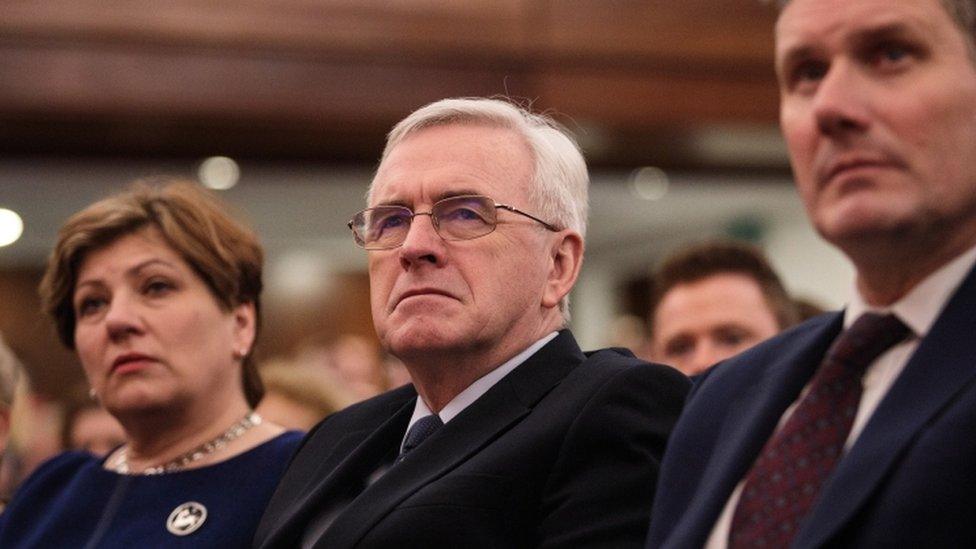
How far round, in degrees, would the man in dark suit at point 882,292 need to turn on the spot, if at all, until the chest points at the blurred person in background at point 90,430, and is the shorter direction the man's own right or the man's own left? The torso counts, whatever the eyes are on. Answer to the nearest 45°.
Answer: approximately 90° to the man's own right

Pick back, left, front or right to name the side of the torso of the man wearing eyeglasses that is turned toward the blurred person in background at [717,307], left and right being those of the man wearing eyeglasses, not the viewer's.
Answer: back

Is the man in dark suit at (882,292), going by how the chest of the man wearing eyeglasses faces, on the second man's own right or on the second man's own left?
on the second man's own left

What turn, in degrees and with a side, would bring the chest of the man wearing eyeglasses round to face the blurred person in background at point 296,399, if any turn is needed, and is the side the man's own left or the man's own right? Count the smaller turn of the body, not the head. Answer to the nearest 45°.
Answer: approximately 135° to the man's own right

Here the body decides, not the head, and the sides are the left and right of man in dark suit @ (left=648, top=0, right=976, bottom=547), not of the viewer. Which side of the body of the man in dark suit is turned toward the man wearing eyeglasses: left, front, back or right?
right

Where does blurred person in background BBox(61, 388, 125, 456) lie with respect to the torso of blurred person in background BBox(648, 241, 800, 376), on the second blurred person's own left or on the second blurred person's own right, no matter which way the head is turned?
on the second blurred person's own right

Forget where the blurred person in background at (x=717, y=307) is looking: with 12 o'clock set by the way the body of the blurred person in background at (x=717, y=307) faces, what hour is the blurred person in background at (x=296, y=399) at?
the blurred person in background at (x=296, y=399) is roughly at 2 o'clock from the blurred person in background at (x=717, y=307).

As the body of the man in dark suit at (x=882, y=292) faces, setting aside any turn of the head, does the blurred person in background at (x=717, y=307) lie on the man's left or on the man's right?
on the man's right

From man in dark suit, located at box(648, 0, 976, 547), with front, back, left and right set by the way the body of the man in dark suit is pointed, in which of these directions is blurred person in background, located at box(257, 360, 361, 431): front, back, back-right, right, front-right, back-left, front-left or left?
right

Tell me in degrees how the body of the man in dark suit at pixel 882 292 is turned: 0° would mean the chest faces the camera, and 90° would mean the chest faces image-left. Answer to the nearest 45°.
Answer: approximately 45°
